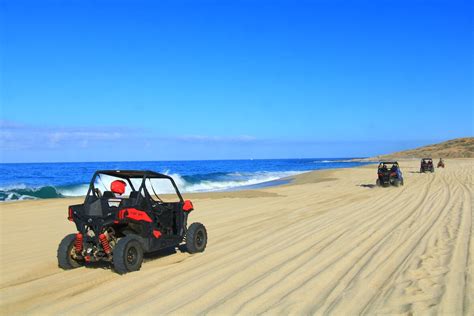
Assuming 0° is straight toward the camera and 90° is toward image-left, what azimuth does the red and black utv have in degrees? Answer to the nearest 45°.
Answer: approximately 225°
